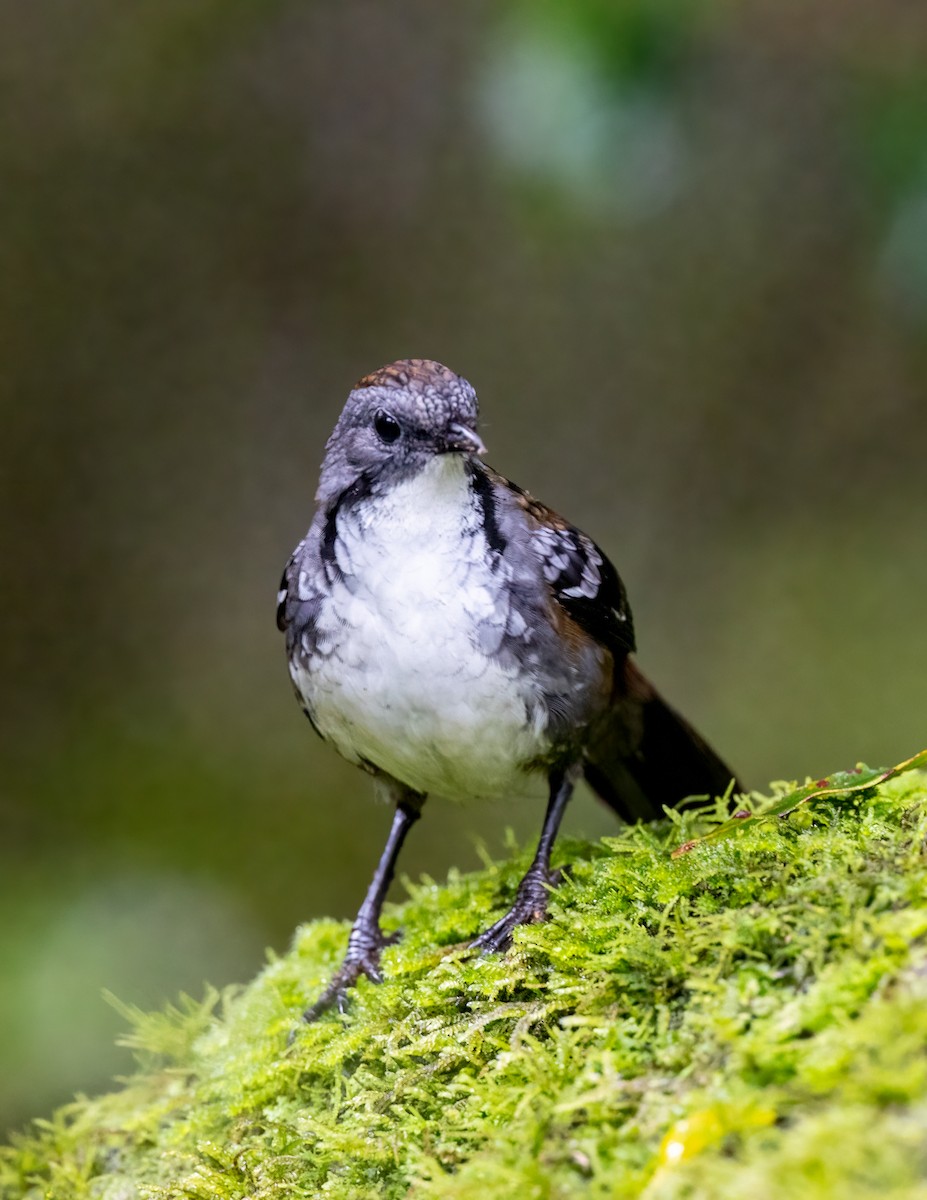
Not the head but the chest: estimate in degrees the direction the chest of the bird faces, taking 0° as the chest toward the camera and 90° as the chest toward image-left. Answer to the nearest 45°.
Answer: approximately 45°
